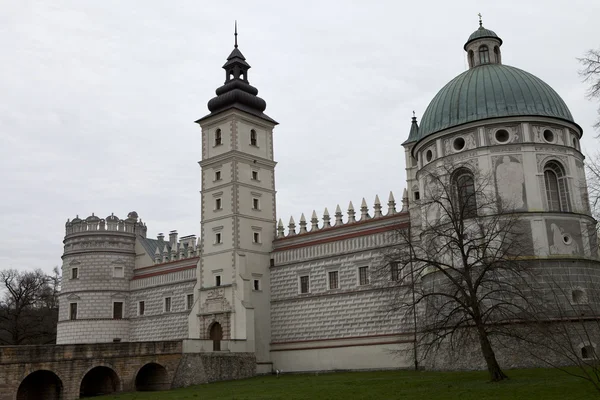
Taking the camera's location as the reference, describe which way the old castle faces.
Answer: facing the viewer and to the left of the viewer

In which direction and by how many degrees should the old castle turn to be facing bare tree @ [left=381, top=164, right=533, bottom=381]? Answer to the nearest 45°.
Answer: approximately 45° to its left
